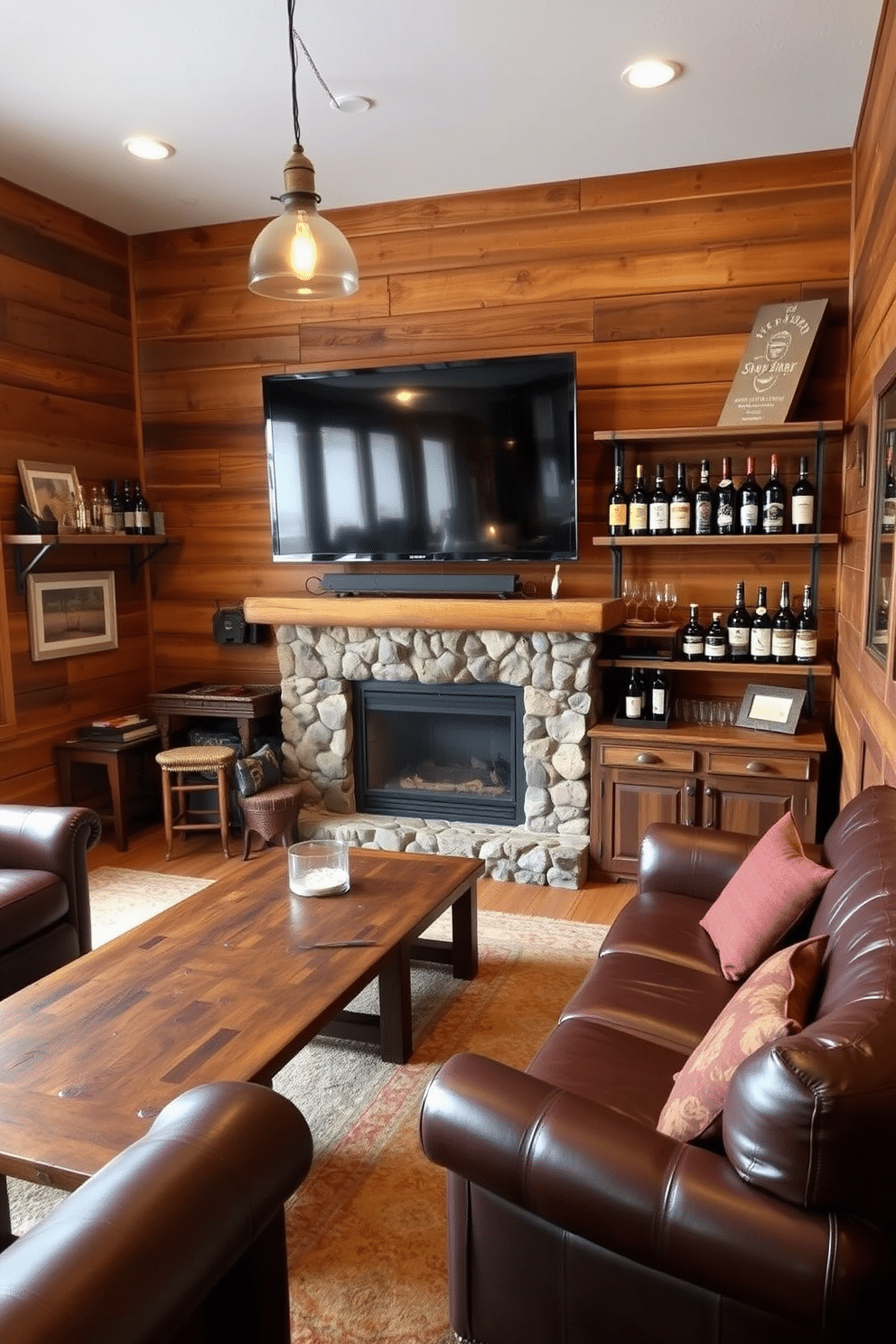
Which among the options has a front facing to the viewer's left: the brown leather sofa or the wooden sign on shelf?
the brown leather sofa

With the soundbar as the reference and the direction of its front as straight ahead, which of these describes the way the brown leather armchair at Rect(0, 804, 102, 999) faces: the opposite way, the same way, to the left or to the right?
to the left

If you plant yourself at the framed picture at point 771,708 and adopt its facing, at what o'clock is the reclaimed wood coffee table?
The reclaimed wood coffee table is roughly at 1 o'clock from the framed picture.

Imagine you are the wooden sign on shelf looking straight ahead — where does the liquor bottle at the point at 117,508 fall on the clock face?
The liquor bottle is roughly at 3 o'clock from the wooden sign on shelf.

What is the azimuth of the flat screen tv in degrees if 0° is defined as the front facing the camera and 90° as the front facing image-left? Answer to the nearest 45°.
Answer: approximately 0°

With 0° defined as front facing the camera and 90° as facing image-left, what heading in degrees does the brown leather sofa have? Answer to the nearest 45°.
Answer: approximately 90°

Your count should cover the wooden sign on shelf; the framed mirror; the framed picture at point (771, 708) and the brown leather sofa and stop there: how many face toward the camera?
2

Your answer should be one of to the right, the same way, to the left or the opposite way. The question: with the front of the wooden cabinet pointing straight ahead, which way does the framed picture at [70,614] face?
to the left

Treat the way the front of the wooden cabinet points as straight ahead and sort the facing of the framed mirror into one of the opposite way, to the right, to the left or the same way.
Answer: to the right

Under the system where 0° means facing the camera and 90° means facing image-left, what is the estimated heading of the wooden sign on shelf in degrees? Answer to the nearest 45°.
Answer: approximately 0°

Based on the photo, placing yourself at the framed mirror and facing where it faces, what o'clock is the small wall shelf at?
The small wall shelf is roughly at 12 o'clock from the framed mirror.

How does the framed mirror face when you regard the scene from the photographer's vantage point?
facing to the left of the viewer
